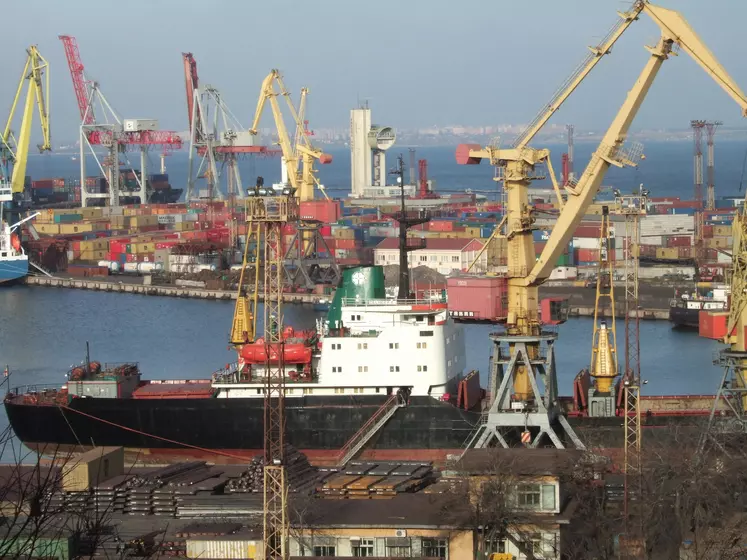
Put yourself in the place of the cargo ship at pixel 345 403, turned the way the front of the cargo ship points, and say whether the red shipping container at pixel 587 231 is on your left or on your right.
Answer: on your left

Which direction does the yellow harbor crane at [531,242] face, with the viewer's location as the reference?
facing to the right of the viewer

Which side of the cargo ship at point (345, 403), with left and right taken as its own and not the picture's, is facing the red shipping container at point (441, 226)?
left

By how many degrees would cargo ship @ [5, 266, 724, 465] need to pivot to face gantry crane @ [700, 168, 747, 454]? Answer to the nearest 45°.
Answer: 0° — it already faces it

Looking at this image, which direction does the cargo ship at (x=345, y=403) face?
to the viewer's right

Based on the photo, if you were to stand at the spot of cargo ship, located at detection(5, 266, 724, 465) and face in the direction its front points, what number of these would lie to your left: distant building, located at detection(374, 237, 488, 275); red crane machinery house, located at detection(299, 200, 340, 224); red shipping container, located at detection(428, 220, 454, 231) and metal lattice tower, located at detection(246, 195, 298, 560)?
3

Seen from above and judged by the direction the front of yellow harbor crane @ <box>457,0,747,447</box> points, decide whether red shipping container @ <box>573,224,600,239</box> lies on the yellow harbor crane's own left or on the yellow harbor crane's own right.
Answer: on the yellow harbor crane's own left

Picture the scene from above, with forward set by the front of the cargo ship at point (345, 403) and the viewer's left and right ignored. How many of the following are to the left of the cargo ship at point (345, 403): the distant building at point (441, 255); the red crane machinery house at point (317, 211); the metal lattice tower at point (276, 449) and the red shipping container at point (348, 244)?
3

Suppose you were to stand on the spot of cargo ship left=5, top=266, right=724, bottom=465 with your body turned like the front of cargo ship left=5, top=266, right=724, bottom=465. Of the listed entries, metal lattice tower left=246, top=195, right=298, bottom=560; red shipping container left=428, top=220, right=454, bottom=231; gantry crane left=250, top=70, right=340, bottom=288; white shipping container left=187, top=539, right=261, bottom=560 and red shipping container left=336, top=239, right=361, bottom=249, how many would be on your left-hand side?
3
